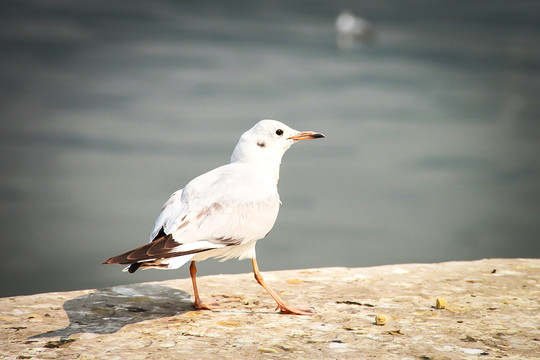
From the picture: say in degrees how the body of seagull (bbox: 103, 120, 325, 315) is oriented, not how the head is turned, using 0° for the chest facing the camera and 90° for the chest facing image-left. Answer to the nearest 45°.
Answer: approximately 270°

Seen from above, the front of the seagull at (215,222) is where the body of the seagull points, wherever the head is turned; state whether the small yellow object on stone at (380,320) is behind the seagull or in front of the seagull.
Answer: in front
